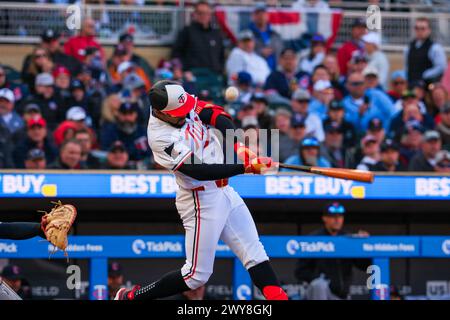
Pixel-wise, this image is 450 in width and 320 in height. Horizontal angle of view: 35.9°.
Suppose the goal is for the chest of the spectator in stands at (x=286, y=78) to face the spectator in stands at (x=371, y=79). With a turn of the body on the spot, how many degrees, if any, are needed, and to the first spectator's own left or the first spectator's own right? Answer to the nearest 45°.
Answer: approximately 90° to the first spectator's own left

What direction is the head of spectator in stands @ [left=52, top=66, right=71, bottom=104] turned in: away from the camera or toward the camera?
toward the camera

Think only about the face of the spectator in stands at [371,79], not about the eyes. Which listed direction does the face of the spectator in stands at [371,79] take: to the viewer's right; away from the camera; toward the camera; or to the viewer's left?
toward the camera

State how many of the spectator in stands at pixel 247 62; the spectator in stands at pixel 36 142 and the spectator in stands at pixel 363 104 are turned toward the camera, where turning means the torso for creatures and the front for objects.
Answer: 3

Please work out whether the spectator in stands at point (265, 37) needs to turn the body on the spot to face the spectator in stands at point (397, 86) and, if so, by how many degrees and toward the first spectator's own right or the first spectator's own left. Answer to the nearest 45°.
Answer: approximately 90° to the first spectator's own left

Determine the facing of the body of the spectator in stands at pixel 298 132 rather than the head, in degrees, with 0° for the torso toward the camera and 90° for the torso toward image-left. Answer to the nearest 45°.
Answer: approximately 0°

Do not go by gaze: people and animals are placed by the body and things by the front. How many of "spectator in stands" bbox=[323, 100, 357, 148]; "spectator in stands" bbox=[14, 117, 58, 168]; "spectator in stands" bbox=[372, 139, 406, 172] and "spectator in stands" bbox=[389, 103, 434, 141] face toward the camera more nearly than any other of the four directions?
4

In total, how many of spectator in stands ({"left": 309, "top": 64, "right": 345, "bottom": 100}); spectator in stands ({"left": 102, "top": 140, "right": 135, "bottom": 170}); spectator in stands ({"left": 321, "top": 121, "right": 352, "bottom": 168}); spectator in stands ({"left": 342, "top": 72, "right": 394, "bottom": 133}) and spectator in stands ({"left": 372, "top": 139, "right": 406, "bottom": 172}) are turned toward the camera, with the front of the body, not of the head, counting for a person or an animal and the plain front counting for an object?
5

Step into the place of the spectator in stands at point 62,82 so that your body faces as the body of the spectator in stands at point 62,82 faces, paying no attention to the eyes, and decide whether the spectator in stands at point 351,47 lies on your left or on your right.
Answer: on your left

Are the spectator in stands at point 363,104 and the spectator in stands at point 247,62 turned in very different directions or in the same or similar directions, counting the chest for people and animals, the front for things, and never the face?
same or similar directions

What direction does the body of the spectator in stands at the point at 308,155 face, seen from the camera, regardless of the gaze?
toward the camera

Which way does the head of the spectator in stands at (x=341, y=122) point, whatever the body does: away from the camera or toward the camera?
toward the camera

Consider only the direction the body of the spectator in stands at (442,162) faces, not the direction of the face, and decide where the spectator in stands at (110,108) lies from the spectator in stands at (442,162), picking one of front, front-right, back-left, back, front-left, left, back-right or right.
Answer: right

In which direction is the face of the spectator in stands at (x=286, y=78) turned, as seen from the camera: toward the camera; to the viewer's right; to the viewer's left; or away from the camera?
toward the camera

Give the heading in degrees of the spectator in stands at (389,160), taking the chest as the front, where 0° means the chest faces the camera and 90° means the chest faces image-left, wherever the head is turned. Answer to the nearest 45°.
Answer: approximately 0°

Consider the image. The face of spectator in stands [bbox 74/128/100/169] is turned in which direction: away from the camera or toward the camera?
toward the camera

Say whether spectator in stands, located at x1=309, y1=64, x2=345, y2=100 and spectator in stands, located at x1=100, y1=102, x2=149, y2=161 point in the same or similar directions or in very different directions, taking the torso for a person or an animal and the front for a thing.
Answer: same or similar directions

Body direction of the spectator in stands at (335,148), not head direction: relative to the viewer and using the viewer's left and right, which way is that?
facing the viewer

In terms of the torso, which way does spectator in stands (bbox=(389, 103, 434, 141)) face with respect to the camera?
toward the camera
